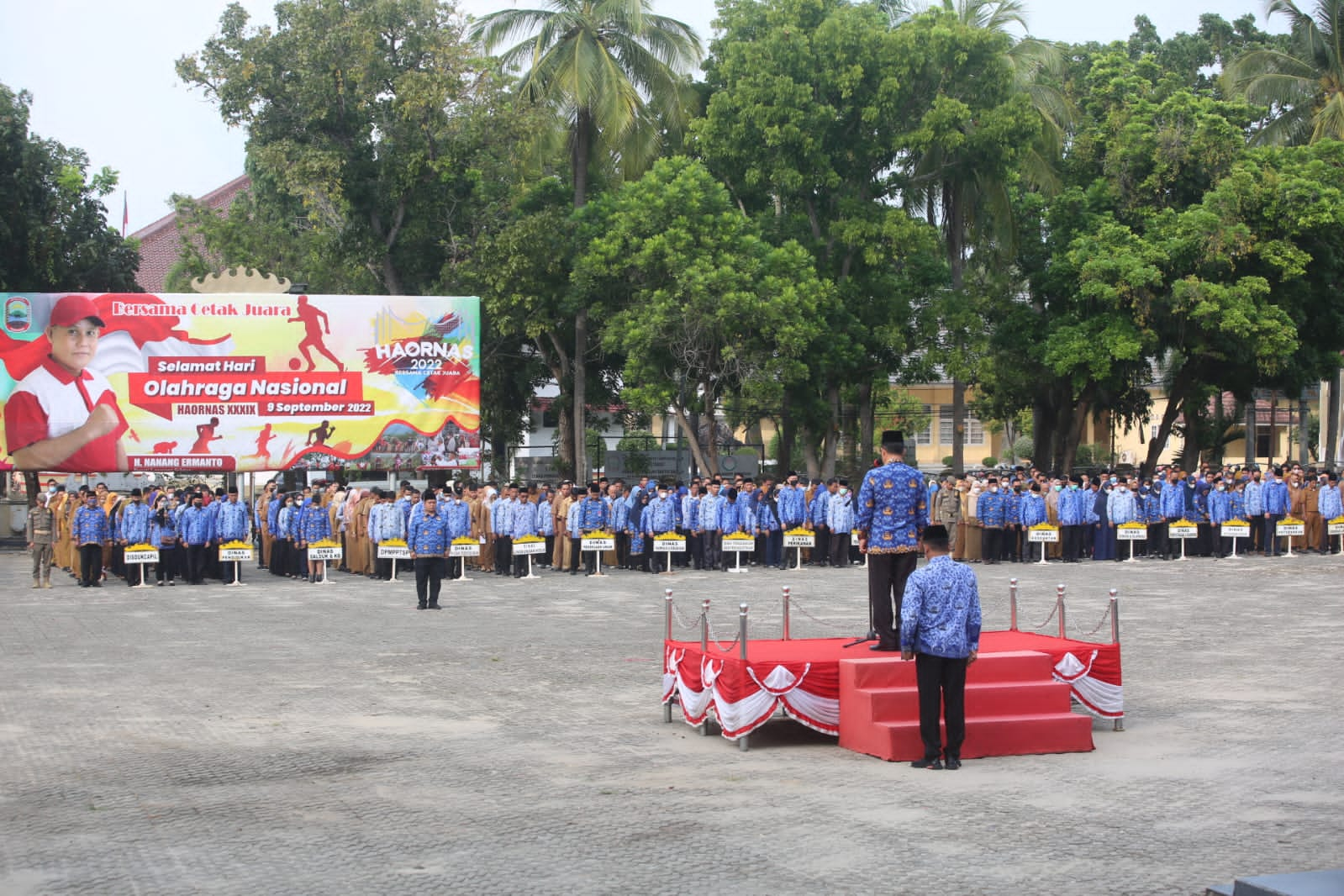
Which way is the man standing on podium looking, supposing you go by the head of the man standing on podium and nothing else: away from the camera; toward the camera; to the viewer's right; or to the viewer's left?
away from the camera

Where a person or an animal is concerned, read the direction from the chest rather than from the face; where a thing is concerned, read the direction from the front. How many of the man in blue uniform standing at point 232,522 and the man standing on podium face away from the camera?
1

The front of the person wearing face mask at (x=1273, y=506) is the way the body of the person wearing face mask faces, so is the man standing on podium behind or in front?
in front

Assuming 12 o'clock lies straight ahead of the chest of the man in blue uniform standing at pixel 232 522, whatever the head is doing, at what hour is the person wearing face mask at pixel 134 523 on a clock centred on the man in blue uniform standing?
The person wearing face mask is roughly at 3 o'clock from the man in blue uniform standing.

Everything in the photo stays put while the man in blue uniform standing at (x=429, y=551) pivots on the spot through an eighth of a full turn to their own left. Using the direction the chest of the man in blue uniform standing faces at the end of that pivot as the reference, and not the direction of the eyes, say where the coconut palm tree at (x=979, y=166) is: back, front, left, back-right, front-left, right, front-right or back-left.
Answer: left

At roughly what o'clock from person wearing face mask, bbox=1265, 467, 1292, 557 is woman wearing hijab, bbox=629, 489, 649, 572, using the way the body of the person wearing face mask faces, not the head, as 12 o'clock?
The woman wearing hijab is roughly at 2 o'clock from the person wearing face mask.

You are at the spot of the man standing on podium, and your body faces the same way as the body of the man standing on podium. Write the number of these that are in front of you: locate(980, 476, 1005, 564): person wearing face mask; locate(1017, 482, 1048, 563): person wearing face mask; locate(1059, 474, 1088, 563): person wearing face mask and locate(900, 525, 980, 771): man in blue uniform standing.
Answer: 3

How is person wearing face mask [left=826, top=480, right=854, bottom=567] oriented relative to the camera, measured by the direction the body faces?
toward the camera

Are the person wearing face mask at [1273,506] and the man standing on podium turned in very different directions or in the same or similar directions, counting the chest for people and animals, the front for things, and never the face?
very different directions

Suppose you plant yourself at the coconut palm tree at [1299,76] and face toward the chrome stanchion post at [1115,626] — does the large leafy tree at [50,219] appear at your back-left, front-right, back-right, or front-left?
front-right

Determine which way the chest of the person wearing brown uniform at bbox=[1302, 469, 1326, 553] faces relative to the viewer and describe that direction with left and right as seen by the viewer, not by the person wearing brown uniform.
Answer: facing the viewer

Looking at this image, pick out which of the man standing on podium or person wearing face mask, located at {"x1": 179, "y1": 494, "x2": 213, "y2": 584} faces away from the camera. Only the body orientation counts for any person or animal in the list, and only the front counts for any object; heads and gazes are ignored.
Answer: the man standing on podium

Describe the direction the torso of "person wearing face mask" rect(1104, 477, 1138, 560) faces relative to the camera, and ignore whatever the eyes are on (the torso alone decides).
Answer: toward the camera

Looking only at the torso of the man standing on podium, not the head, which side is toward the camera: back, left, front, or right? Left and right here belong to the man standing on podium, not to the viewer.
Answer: back

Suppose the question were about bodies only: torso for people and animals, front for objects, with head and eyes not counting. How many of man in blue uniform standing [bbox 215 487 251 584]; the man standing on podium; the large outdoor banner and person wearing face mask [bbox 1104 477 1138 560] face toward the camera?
3

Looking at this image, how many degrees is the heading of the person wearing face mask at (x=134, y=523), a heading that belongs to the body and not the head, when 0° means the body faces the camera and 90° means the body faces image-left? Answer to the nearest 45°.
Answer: approximately 0°
